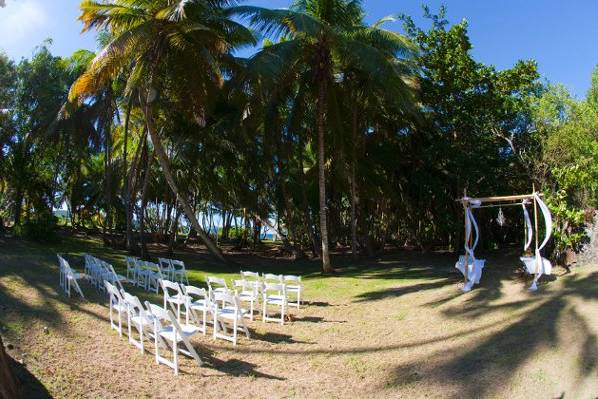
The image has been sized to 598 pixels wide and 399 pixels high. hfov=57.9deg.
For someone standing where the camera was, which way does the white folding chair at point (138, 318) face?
facing away from the viewer and to the right of the viewer

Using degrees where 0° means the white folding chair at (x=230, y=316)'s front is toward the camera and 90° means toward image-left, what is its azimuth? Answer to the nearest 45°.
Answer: approximately 225°

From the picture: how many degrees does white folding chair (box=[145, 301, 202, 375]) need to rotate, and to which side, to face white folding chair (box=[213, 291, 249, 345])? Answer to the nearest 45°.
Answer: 0° — it already faces it

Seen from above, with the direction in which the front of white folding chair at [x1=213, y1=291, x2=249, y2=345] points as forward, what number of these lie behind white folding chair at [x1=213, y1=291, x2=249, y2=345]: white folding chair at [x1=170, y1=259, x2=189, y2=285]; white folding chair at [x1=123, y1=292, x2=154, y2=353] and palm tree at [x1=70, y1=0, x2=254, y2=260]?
1

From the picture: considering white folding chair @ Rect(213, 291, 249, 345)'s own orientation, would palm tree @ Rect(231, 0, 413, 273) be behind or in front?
in front

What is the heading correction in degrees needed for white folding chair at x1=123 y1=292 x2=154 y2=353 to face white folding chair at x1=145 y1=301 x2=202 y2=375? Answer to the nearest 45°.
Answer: approximately 90° to its right

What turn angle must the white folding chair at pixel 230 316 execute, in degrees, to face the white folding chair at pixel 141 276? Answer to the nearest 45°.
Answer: approximately 90° to its left

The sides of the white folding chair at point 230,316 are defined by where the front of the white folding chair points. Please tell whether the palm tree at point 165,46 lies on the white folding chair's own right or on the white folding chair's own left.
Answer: on the white folding chair's own left

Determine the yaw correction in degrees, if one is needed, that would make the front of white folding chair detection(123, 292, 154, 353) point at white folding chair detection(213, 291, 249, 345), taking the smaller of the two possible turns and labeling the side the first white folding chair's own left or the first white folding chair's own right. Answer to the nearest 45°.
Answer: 0° — it already faces it

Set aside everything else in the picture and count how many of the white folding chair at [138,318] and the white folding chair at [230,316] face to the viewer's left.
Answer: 0

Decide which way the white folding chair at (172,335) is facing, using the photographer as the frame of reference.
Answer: facing away from the viewer and to the right of the viewer

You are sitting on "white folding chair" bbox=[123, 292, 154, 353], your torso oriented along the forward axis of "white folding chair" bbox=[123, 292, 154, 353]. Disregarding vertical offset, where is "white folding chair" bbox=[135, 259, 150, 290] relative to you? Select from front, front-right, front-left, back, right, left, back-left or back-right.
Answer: front-left

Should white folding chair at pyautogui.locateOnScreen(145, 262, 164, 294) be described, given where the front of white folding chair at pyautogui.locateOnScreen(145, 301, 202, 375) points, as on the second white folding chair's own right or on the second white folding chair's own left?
on the second white folding chair's own left

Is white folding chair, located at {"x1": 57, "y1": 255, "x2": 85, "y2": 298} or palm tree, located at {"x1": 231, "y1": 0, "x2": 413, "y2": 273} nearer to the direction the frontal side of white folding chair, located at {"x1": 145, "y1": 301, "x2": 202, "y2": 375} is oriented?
the palm tree

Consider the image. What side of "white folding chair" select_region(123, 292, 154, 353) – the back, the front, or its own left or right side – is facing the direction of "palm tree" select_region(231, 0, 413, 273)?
front
